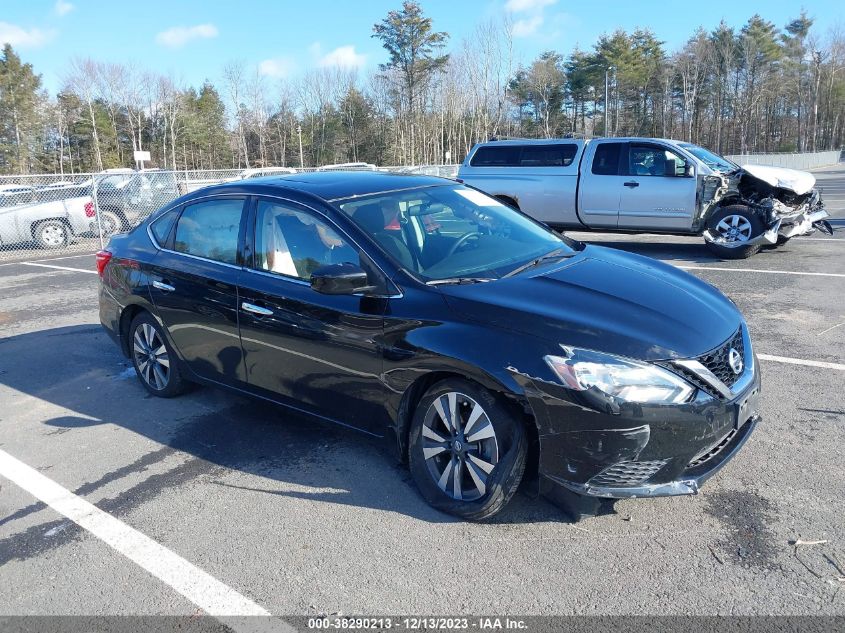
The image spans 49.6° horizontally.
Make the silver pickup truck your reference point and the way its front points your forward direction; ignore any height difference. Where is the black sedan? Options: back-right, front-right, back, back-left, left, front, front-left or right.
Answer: right

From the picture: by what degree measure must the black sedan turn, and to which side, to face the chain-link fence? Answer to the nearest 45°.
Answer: approximately 180°

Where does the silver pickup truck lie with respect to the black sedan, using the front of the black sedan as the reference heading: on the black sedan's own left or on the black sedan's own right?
on the black sedan's own left

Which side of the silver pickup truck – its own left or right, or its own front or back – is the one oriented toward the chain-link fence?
back

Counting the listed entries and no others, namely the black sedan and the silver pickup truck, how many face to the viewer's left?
0

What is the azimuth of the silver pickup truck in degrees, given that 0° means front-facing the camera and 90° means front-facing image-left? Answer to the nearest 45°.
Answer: approximately 270°

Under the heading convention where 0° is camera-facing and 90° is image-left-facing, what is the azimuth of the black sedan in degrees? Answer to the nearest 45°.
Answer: approximately 315°
